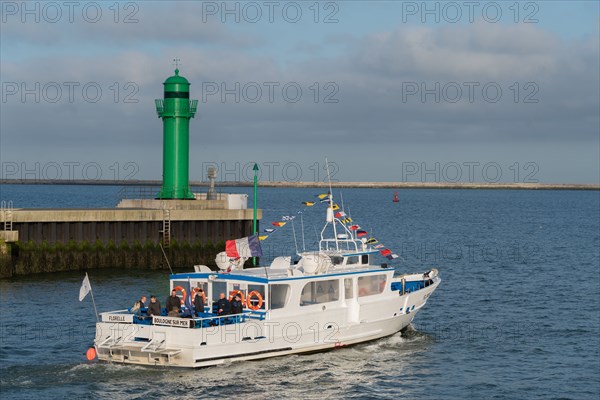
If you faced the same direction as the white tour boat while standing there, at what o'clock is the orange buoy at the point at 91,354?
The orange buoy is roughly at 7 o'clock from the white tour boat.

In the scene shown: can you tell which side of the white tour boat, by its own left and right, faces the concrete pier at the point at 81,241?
left

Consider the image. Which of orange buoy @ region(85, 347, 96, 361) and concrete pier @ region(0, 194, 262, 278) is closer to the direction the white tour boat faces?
the concrete pier

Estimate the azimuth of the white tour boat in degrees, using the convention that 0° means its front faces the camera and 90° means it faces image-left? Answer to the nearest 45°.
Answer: approximately 225°
